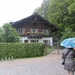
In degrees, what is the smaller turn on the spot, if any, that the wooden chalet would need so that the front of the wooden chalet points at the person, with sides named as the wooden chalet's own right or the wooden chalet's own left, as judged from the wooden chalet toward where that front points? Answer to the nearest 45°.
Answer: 0° — it already faces them

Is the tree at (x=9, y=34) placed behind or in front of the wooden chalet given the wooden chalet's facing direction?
in front

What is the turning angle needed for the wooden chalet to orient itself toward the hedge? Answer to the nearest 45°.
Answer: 0° — it already faces it

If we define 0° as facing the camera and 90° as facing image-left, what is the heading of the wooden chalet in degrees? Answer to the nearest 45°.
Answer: approximately 0°
